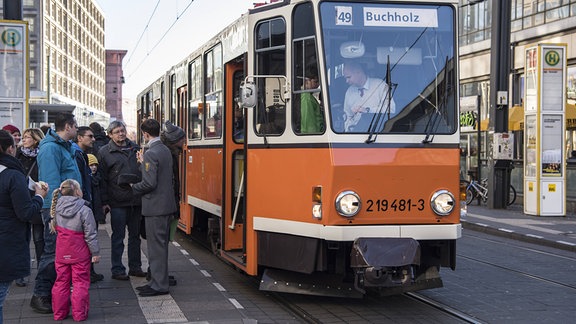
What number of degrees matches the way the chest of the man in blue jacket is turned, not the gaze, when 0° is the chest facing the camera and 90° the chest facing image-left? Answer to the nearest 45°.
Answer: approximately 270°

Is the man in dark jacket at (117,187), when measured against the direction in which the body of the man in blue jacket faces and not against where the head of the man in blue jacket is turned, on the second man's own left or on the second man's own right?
on the second man's own left

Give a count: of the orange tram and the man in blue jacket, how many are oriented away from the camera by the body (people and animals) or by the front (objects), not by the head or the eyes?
0

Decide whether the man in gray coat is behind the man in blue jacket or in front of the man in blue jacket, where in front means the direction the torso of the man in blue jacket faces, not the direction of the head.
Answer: in front

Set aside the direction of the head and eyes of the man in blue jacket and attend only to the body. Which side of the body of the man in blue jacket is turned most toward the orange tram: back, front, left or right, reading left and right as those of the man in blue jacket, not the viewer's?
front

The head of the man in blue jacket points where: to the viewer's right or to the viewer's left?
to the viewer's right
